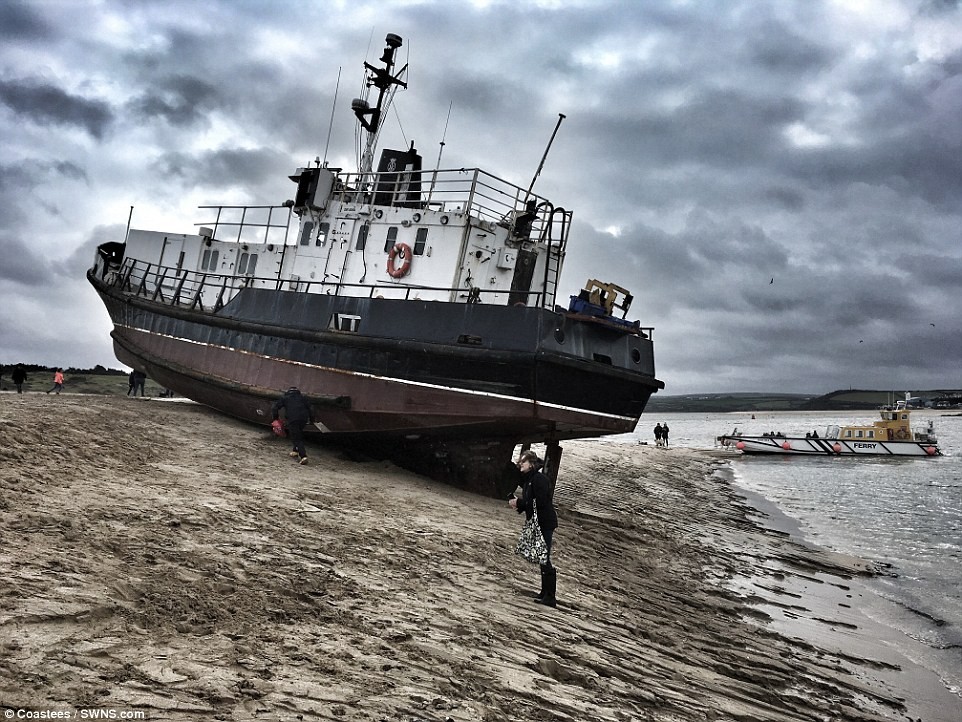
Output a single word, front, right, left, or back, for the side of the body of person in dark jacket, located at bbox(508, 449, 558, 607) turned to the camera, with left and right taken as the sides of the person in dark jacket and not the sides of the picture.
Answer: left

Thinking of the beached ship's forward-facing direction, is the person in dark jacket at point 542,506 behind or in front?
behind

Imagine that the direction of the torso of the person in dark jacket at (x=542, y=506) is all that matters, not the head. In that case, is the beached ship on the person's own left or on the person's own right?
on the person's own right

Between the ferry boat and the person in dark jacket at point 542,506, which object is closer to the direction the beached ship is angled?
the ferry boat

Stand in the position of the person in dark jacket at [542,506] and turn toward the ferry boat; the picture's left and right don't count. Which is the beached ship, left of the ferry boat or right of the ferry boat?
left

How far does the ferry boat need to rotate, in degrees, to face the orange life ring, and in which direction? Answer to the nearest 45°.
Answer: approximately 90° to its left

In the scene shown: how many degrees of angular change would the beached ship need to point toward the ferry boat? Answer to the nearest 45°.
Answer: approximately 90° to its right

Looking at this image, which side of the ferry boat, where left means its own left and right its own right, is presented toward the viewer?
left
